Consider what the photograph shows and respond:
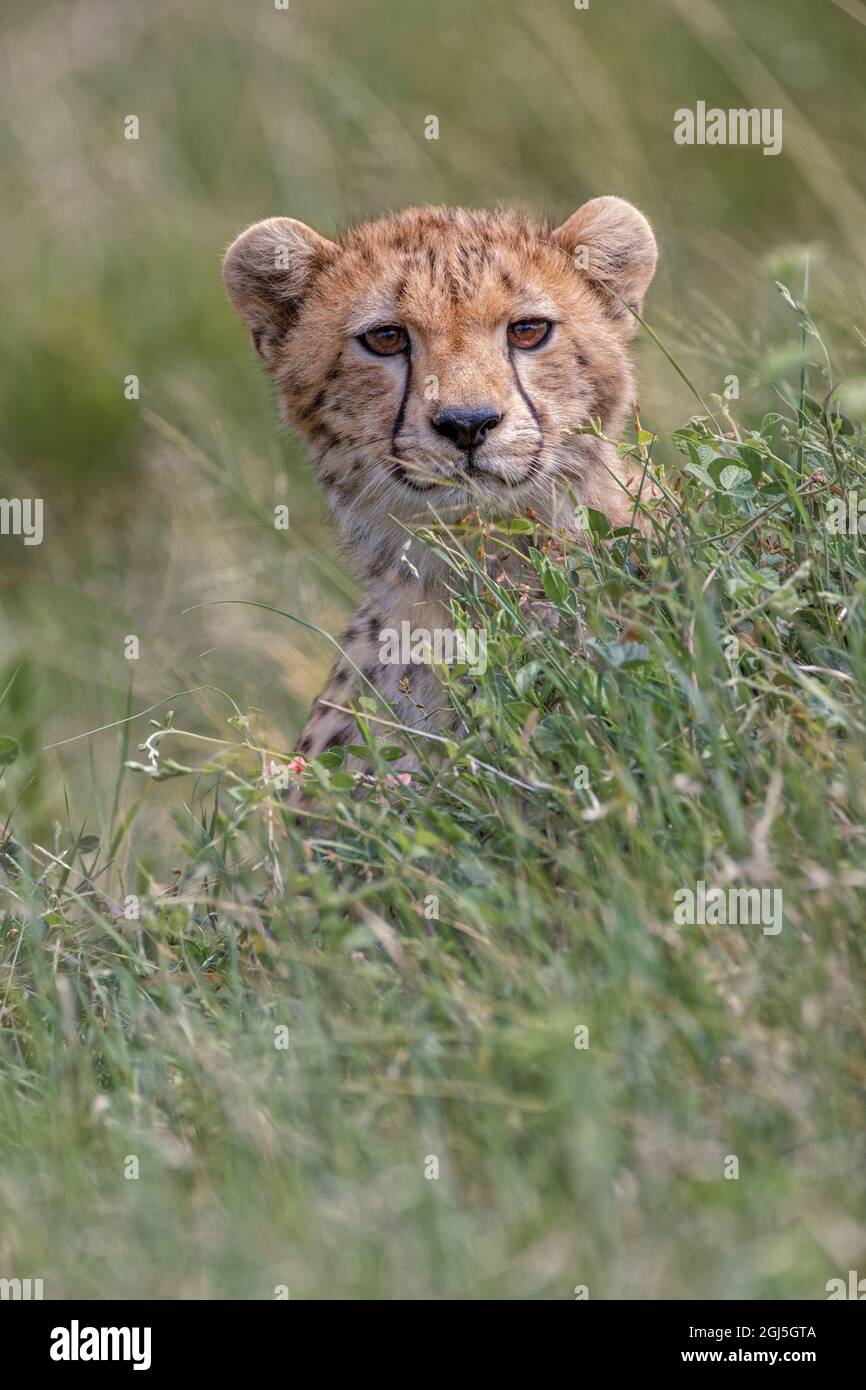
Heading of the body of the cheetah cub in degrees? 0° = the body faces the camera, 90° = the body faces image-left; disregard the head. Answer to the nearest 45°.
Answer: approximately 0°
